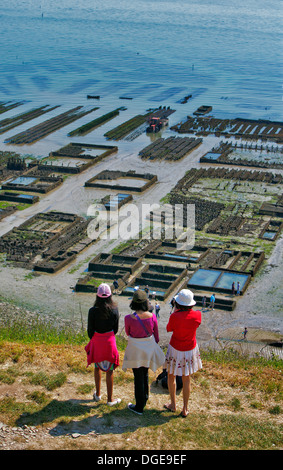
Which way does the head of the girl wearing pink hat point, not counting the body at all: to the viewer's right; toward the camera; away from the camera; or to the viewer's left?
away from the camera

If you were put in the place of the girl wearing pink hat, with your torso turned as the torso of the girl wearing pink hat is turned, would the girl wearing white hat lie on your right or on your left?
on your right

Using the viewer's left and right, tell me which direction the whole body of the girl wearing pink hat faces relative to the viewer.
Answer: facing away from the viewer
